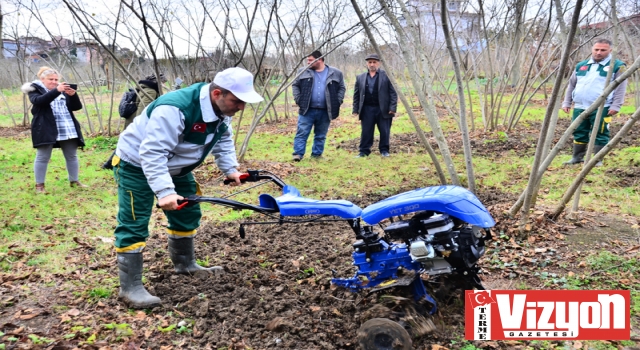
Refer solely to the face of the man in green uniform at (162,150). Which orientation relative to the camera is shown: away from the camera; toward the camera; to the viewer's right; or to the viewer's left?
to the viewer's right

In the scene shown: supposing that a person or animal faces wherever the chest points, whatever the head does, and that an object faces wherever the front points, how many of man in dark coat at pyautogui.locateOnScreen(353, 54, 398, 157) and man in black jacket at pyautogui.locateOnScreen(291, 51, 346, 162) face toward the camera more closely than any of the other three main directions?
2

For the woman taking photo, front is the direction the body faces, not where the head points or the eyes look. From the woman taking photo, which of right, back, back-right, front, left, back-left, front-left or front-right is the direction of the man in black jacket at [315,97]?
front-left

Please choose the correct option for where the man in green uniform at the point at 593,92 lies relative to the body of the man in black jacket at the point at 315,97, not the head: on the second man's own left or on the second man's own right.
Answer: on the second man's own left

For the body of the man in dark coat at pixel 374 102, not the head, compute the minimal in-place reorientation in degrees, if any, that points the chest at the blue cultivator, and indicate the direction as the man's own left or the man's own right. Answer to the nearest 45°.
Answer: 0° — they already face it

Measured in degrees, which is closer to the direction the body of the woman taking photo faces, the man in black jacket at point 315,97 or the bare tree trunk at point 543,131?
the bare tree trunk

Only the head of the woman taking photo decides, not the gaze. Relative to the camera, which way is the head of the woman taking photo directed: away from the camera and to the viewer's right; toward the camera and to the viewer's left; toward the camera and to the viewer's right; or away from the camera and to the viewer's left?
toward the camera and to the viewer's right

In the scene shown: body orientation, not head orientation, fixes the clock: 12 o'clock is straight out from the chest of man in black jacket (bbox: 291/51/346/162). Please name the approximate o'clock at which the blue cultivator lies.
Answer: The blue cultivator is roughly at 12 o'clock from the man in black jacket.
